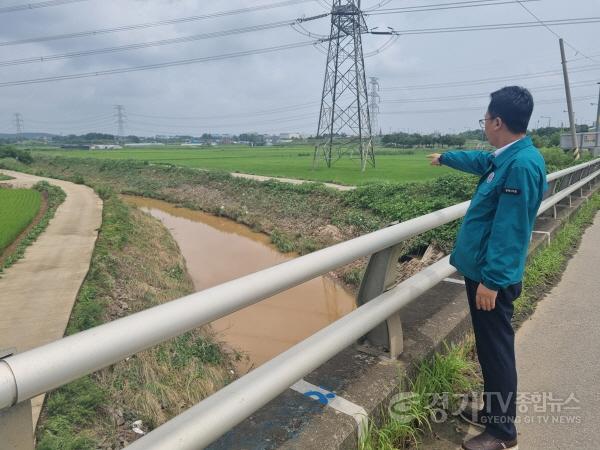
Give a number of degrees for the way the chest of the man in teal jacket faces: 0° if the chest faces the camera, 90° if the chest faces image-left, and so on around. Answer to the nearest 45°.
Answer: approximately 90°

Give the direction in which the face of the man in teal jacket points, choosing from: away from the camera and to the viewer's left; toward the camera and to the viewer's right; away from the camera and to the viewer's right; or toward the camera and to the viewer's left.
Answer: away from the camera and to the viewer's left
